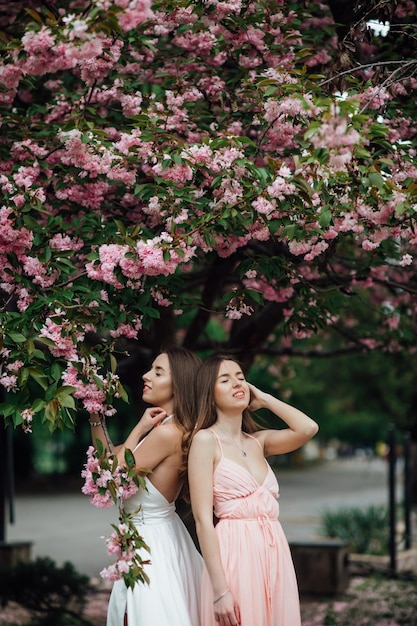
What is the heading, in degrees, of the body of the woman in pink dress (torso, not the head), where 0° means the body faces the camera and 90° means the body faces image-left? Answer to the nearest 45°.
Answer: approximately 315°

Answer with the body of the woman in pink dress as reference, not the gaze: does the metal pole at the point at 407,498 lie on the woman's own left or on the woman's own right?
on the woman's own left

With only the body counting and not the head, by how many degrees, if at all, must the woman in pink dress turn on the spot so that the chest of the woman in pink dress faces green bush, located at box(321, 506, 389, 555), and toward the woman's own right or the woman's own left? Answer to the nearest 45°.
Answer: approximately 135° to the woman's own left

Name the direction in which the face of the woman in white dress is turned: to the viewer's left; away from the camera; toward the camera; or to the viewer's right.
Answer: to the viewer's left

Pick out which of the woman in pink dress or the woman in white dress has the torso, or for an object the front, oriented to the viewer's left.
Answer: the woman in white dress

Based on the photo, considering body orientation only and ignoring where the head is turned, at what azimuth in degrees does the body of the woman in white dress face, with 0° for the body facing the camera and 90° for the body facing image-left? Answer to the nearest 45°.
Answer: approximately 90°

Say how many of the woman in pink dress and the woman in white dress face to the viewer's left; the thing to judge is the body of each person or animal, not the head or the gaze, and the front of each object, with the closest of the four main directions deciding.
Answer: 1

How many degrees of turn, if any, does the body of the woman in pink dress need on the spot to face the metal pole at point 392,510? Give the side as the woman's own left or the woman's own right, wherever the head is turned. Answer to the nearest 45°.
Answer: approximately 135° to the woman's own left
